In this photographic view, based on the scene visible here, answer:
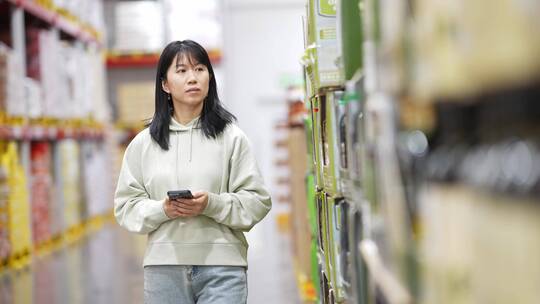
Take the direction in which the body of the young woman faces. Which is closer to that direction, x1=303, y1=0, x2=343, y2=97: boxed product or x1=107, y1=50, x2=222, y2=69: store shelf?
the boxed product

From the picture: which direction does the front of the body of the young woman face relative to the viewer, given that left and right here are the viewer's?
facing the viewer

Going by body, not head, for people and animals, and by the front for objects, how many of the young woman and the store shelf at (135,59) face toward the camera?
2

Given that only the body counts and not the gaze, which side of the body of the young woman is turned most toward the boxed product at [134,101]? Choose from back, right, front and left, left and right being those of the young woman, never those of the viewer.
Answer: back

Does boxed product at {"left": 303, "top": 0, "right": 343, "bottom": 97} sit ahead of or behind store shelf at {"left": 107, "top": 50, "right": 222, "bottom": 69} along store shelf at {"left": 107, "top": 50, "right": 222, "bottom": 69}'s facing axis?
ahead

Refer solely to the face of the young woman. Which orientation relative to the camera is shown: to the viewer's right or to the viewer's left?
to the viewer's right

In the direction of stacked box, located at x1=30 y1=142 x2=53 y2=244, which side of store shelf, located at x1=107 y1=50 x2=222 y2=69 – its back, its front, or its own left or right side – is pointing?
front

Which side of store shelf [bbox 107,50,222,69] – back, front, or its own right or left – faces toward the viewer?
front

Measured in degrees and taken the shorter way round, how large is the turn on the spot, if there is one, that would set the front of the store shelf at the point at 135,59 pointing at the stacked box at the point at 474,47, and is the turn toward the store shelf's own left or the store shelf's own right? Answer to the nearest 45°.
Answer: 0° — it already faces it

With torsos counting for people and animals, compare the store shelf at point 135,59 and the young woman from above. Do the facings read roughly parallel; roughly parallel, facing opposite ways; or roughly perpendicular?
roughly parallel
